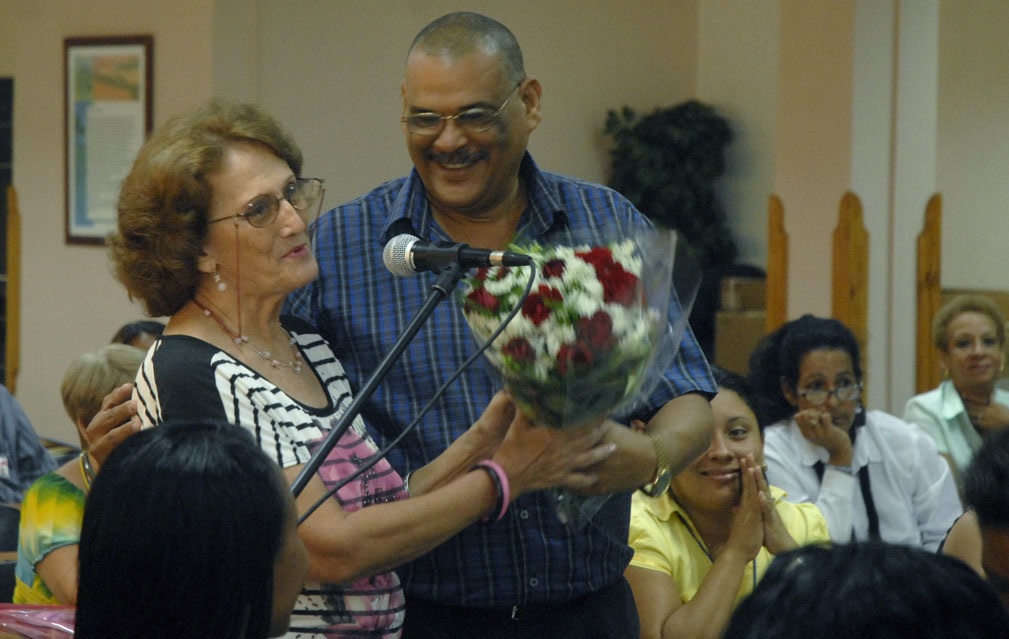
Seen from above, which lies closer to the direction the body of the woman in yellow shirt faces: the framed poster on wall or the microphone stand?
the microphone stand

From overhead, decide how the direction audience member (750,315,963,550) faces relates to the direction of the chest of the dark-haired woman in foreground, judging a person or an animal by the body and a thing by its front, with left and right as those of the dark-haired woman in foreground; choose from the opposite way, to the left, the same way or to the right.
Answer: the opposite way

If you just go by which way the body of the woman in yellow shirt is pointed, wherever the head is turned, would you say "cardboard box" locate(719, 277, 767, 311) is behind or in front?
behind

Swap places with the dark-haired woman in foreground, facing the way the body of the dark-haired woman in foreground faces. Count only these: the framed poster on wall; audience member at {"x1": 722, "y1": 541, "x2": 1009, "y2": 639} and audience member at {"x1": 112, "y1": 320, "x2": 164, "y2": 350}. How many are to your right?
1

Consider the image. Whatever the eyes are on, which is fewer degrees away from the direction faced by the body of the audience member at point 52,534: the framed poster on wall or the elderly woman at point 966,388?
the elderly woman

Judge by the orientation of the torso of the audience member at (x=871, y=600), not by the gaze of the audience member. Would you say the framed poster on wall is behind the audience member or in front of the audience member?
in front

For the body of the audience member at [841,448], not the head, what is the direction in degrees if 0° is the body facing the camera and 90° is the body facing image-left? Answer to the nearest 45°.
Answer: approximately 0°

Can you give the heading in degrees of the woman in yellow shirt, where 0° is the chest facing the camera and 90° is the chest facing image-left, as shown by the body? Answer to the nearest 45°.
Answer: approximately 0°

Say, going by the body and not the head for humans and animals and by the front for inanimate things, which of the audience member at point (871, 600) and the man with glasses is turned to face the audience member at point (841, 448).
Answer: the audience member at point (871, 600)

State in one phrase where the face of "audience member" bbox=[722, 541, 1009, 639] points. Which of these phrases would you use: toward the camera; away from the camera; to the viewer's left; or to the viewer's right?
away from the camera

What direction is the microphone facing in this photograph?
to the viewer's left

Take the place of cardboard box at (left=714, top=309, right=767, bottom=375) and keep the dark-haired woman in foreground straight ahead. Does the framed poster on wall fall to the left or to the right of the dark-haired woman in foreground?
right

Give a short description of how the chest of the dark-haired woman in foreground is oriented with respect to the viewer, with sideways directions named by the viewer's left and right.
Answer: facing away from the viewer and to the right of the viewer

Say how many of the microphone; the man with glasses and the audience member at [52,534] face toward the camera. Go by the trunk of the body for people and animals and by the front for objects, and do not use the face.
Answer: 1

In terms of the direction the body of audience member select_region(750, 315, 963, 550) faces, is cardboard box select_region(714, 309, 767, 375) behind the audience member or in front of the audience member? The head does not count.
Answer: behind

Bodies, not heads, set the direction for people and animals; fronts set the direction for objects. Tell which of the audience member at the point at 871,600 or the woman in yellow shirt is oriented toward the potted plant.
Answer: the audience member

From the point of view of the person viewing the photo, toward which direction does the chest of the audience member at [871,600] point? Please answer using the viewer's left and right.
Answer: facing away from the viewer

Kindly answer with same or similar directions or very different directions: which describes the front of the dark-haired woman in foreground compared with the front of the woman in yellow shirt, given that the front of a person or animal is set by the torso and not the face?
very different directions

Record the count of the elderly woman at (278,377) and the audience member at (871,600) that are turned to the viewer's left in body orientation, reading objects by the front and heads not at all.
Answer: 0
